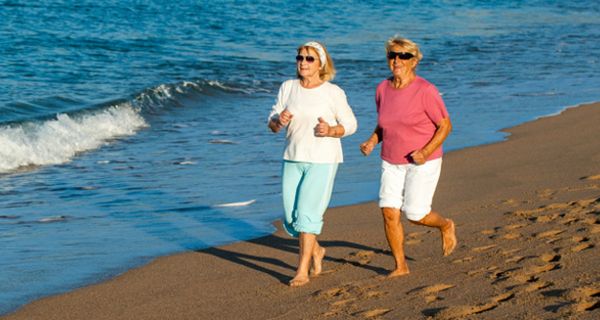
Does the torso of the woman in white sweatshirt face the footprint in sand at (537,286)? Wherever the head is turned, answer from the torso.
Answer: no

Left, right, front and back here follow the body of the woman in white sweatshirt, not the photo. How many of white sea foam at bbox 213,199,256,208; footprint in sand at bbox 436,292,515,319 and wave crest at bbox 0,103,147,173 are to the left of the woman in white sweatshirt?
1

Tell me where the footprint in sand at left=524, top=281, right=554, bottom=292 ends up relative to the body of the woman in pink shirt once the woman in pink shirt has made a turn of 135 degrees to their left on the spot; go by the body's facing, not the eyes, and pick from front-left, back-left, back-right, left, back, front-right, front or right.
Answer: front-right

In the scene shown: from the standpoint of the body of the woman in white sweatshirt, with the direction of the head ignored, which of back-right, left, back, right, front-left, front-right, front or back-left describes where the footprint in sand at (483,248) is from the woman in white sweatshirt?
back-left

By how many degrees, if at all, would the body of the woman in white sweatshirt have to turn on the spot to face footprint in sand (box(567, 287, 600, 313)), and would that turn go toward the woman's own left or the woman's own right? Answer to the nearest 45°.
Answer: approximately 90° to the woman's own left

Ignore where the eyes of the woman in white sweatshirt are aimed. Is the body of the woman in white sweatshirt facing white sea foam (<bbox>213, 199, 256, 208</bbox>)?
no

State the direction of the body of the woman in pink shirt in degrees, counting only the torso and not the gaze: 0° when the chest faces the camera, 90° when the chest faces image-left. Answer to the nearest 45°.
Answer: approximately 45°

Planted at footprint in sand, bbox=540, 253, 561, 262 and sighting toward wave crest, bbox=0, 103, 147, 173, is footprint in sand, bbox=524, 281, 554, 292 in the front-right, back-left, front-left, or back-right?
back-left

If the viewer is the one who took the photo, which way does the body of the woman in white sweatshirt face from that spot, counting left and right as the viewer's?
facing the viewer and to the left of the viewer

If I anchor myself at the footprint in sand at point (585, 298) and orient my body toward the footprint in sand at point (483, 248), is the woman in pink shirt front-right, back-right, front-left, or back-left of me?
front-left

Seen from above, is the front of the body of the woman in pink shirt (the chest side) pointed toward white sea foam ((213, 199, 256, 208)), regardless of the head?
no

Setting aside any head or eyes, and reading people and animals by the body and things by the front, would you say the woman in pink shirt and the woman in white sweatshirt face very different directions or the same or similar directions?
same or similar directions

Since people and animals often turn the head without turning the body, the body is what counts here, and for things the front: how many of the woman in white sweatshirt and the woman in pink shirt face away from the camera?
0

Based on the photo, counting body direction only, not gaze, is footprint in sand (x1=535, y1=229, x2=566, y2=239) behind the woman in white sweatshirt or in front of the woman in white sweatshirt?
behind
